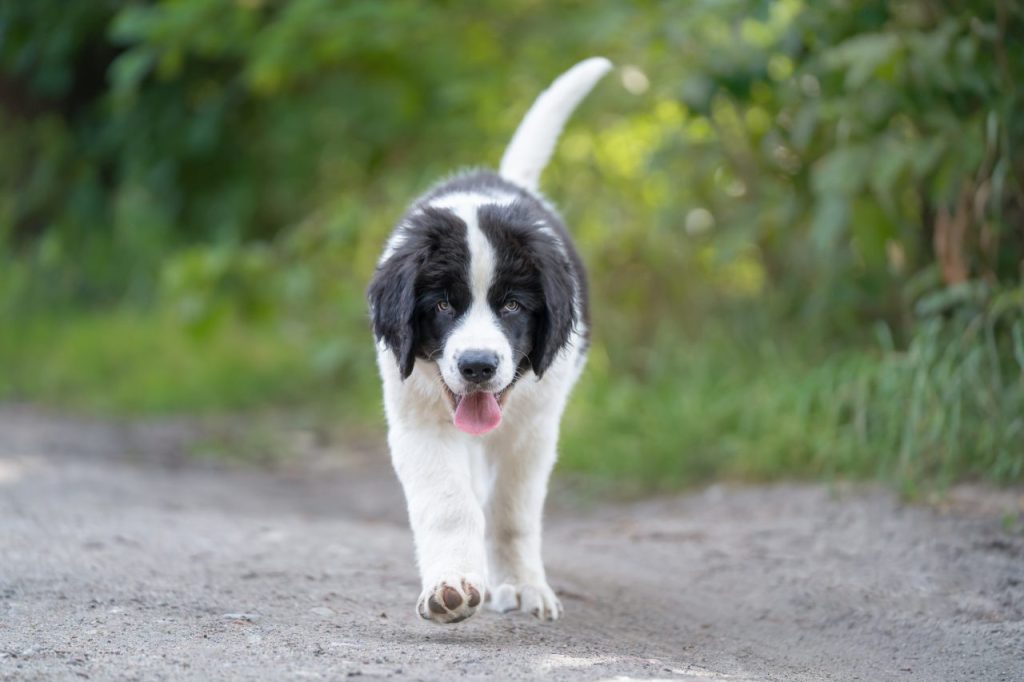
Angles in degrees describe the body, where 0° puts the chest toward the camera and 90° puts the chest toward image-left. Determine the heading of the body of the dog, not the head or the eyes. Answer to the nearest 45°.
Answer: approximately 0°
